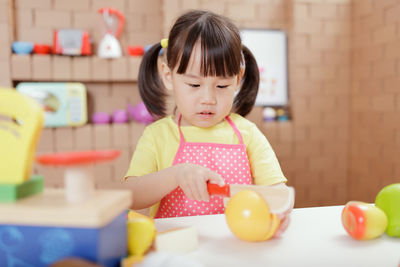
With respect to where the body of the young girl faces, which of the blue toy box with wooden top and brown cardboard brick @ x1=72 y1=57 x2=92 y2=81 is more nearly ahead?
the blue toy box with wooden top

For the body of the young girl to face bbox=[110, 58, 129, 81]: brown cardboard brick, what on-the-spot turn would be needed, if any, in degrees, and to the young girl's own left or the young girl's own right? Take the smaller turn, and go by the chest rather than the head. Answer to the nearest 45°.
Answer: approximately 180°

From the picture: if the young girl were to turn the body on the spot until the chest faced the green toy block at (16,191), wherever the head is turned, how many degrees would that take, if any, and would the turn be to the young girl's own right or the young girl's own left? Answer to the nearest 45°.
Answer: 0° — they already face it

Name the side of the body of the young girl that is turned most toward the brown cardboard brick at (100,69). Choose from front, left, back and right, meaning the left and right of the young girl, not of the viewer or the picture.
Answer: back

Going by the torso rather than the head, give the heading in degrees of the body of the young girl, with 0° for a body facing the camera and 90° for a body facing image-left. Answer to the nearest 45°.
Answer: approximately 0°

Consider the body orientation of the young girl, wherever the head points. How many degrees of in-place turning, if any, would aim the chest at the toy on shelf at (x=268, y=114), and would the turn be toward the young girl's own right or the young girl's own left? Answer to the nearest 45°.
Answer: approximately 180°

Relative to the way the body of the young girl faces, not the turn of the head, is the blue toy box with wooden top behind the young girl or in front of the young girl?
in front
